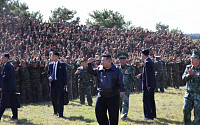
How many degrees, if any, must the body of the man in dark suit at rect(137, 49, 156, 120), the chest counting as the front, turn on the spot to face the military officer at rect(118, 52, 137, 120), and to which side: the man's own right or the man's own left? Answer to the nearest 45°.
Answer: approximately 45° to the man's own left

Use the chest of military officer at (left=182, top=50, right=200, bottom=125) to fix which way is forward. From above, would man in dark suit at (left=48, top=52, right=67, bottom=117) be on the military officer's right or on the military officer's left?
on the military officer's right

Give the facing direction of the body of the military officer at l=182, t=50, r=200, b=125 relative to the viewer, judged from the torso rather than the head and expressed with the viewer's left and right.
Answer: facing the viewer and to the left of the viewer

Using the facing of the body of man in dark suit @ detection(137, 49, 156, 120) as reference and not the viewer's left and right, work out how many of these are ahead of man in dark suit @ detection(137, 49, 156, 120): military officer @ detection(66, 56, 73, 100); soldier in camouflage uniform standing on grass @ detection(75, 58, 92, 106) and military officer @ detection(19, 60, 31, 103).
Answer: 3

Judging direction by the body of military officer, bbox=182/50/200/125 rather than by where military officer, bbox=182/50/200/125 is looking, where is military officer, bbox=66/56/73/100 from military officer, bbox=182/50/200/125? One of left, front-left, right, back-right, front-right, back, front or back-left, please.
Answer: right

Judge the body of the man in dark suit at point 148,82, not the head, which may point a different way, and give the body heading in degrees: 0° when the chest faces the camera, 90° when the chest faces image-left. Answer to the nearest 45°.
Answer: approximately 135°

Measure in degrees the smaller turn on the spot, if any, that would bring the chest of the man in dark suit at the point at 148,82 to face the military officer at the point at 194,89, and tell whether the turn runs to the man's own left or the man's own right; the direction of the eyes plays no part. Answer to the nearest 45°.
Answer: approximately 180°

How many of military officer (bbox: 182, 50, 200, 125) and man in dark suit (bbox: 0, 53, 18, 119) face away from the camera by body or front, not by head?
0

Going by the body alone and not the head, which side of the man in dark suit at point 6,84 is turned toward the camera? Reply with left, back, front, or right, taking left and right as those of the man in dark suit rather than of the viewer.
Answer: left

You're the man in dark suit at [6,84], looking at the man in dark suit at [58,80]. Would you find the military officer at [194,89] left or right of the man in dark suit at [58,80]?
right

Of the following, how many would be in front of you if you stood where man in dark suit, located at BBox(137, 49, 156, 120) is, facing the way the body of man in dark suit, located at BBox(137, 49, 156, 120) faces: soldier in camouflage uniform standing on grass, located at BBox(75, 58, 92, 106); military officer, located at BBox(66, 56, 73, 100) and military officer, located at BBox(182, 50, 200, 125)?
2
